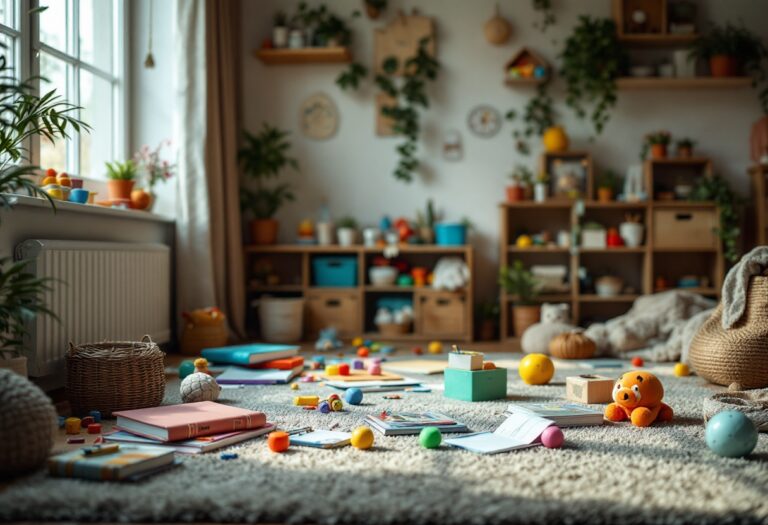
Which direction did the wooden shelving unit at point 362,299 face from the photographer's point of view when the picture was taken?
facing the viewer

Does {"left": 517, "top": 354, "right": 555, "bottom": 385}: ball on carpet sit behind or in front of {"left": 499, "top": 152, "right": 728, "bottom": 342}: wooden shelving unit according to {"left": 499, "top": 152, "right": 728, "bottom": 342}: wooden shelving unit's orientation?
in front

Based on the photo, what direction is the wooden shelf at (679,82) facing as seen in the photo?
toward the camera

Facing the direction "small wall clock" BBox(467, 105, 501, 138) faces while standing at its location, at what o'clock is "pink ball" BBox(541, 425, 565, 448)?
The pink ball is roughly at 12 o'clock from the small wall clock.

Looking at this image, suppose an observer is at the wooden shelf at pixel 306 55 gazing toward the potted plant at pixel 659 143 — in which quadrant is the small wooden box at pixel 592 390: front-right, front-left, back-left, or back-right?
front-right

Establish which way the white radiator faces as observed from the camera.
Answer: facing the viewer and to the right of the viewer

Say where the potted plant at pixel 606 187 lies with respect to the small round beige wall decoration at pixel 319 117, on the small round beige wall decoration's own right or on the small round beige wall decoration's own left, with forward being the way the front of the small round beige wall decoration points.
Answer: on the small round beige wall decoration's own left

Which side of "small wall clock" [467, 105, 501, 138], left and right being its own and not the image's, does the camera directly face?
front

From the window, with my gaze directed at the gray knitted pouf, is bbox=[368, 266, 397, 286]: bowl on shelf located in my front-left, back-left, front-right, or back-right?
back-left

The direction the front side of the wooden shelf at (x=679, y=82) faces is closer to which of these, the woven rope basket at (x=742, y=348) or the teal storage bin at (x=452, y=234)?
the woven rope basket

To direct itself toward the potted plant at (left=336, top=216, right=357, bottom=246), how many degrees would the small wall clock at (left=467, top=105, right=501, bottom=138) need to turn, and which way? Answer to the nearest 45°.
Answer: approximately 90° to its right
